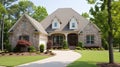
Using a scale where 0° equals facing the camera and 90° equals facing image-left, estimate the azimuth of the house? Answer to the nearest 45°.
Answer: approximately 0°

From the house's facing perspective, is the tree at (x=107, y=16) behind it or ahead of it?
ahead
